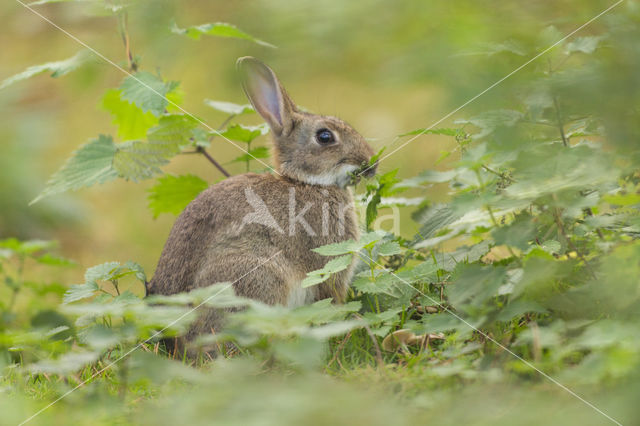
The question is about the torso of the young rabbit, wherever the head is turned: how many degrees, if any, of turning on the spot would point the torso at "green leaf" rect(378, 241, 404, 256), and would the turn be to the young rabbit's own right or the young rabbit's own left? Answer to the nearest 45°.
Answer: approximately 45° to the young rabbit's own right

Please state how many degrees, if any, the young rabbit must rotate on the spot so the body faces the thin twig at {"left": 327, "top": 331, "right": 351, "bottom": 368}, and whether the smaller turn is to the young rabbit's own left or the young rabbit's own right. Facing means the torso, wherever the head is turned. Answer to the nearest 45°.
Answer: approximately 90° to the young rabbit's own right

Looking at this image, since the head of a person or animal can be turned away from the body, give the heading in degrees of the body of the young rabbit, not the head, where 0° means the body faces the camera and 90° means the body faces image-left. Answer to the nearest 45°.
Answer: approximately 270°
